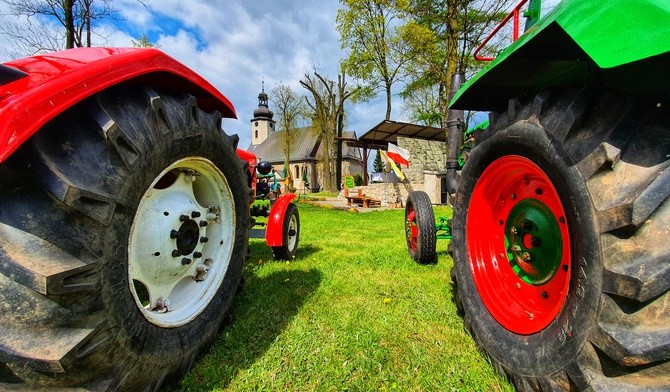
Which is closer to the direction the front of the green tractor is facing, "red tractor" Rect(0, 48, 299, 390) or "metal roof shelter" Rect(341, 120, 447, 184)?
the metal roof shelter

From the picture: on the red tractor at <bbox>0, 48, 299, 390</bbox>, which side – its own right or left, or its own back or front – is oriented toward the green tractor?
right

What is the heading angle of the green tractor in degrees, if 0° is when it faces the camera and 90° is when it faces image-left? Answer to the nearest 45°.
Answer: approximately 135°

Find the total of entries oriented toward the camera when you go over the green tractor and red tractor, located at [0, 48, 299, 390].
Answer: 0

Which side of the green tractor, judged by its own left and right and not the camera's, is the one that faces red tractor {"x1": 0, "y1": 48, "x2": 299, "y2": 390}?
left

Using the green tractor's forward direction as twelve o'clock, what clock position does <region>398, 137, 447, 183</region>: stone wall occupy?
The stone wall is roughly at 1 o'clock from the green tractor.

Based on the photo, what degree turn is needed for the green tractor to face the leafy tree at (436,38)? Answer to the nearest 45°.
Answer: approximately 45° to its right

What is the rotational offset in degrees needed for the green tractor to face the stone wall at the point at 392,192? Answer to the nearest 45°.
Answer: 0° — it already faces it

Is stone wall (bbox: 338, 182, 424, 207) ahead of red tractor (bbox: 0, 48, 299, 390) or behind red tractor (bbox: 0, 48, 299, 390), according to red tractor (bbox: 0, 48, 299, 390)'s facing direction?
ahead

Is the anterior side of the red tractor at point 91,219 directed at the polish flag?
yes

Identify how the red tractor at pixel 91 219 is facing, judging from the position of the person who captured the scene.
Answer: facing away from the viewer and to the right of the viewer

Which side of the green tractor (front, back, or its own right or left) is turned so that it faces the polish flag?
front
